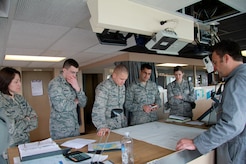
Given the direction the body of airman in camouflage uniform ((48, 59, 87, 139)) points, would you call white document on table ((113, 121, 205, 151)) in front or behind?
in front

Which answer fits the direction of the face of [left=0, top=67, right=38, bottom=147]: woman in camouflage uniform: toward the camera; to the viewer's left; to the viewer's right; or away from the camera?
to the viewer's right

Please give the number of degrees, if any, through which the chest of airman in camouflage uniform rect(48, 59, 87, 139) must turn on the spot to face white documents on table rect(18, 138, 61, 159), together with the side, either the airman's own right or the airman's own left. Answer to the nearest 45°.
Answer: approximately 45° to the airman's own right

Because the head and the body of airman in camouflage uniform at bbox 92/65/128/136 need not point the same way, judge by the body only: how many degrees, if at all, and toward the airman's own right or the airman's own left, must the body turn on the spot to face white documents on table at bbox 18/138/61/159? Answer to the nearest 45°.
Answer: approximately 90° to the airman's own right

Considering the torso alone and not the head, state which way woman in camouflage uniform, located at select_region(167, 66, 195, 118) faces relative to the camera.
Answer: toward the camera

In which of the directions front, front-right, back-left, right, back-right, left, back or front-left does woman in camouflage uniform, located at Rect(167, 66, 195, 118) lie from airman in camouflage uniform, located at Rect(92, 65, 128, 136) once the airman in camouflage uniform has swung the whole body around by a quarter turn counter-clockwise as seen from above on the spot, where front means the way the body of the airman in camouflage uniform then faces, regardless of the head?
front

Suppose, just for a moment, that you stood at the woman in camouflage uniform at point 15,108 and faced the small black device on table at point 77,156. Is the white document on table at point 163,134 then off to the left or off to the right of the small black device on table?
left

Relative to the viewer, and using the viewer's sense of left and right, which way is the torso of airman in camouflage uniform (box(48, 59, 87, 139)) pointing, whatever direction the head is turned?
facing the viewer and to the right of the viewer

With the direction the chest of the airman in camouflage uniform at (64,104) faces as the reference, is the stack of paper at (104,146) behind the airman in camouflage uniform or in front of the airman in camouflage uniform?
in front
